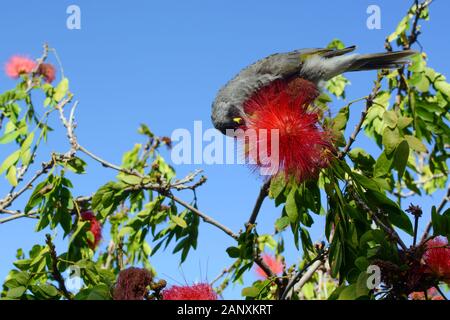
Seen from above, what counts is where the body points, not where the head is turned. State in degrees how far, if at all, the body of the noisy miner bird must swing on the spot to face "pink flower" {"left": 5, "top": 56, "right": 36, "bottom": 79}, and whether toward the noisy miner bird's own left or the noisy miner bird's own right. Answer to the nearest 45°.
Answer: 0° — it already faces it

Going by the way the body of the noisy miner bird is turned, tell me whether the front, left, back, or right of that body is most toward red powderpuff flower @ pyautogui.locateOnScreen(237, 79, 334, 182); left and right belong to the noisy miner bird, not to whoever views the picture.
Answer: left

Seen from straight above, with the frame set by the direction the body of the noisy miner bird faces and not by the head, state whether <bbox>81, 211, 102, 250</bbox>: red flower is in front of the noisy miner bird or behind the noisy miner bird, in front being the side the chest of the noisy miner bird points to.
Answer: in front

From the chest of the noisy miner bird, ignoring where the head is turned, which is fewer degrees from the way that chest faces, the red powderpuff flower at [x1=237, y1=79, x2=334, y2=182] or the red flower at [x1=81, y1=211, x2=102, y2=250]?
the red flower

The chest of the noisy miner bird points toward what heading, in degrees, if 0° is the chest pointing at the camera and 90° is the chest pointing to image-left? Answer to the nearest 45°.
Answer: approximately 90°
